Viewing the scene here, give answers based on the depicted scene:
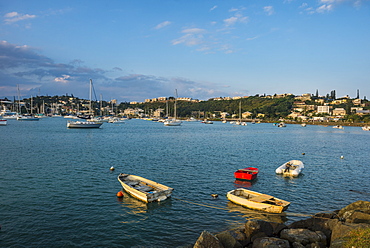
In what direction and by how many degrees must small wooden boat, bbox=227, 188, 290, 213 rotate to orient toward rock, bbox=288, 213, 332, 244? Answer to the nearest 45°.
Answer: approximately 180°

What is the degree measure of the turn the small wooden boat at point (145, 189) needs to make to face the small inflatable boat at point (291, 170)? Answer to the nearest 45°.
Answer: approximately 90° to its right

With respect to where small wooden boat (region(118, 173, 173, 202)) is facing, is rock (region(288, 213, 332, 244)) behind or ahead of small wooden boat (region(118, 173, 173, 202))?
behind

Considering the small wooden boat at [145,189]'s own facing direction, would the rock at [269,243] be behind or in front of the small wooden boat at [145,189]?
behind

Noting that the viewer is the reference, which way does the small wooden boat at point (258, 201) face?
facing away from the viewer and to the left of the viewer

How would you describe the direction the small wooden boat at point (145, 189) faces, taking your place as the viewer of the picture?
facing away from the viewer and to the left of the viewer

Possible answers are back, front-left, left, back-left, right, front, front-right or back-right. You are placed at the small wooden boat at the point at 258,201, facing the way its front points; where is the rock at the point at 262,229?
back-left

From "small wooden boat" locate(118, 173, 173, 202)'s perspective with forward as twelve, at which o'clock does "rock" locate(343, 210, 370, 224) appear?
The rock is roughly at 6 o'clock from the small wooden boat.

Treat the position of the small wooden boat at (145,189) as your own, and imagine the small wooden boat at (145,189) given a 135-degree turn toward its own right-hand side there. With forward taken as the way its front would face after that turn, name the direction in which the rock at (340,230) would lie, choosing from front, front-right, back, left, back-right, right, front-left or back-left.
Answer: front-right
